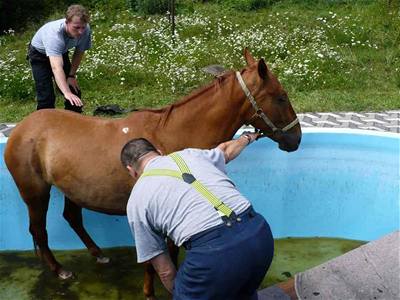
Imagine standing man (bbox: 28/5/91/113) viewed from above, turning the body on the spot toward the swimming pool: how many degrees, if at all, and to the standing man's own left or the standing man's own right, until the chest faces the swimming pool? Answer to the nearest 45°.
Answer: approximately 45° to the standing man's own left

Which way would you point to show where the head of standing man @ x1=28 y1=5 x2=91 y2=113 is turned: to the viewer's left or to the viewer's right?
to the viewer's right
